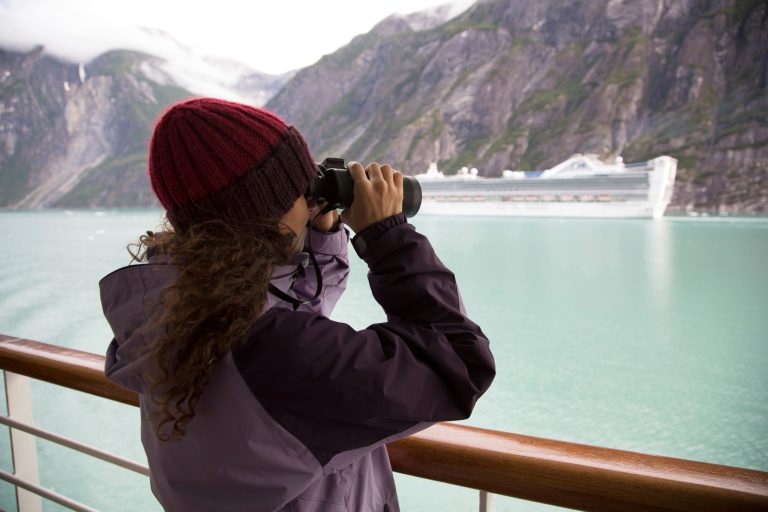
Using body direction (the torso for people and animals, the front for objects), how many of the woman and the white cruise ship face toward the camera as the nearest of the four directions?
0

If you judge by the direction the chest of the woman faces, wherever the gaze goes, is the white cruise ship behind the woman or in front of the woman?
in front

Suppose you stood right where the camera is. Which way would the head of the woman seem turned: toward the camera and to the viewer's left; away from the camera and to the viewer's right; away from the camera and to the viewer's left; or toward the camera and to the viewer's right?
away from the camera and to the viewer's right

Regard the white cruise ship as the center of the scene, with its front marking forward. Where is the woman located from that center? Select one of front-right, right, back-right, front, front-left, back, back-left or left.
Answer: back-left

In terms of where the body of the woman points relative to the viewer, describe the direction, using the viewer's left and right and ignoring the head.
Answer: facing away from the viewer and to the right of the viewer

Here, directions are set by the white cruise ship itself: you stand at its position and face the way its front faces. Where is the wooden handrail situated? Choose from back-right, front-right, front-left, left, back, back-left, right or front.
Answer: back-left

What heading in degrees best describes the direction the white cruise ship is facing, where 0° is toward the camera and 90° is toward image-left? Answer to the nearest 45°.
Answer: approximately 135°
